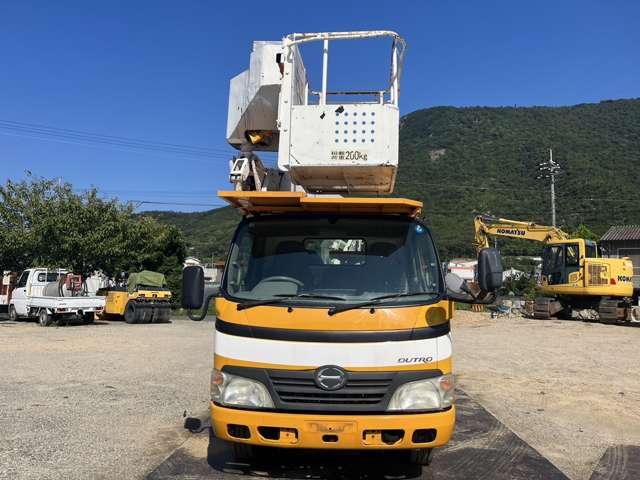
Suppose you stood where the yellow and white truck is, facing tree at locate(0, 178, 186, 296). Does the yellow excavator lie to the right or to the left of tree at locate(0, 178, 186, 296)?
right

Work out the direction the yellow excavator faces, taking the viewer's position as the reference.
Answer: facing to the left of the viewer

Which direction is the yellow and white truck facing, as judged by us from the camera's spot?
facing the viewer

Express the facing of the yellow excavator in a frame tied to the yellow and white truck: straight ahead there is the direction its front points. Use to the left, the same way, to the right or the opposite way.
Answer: to the right

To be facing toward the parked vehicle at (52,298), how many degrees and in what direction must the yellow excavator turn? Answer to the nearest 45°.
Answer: approximately 45° to its left

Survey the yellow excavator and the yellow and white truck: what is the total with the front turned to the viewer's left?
1

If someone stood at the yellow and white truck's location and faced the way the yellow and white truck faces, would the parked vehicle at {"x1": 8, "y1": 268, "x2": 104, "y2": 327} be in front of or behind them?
behind

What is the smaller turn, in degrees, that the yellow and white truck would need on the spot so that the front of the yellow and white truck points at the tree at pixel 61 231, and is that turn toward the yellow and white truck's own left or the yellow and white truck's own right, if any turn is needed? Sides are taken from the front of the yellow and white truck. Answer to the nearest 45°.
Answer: approximately 135° to the yellow and white truck's own right
